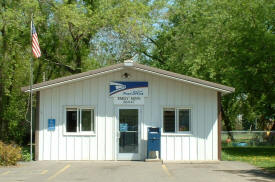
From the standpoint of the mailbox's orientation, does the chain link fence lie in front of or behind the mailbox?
behind

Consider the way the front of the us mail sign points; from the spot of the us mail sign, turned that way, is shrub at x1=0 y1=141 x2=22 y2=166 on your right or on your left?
on your right

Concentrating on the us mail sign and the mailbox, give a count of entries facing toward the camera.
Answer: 2

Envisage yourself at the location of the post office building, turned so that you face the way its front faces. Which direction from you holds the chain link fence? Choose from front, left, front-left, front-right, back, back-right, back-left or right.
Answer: back-left

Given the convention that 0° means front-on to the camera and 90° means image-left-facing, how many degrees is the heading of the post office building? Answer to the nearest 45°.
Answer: approximately 0°

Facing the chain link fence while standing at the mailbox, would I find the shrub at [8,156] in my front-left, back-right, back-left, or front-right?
back-left

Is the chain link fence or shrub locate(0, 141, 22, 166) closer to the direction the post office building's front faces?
the shrub
